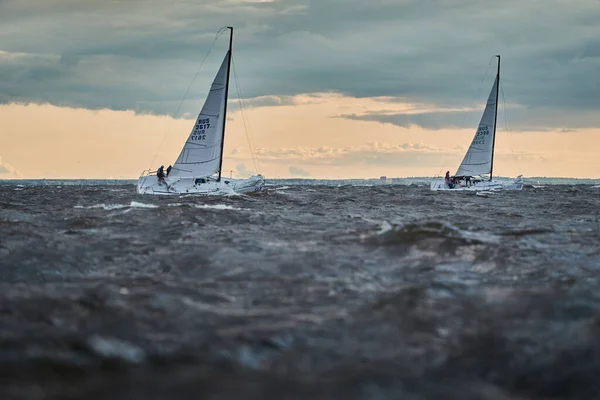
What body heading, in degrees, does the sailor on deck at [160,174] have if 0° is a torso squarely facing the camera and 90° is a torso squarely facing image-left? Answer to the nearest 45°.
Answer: approximately 270°

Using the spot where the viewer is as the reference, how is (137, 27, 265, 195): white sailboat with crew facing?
facing to the right of the viewer
